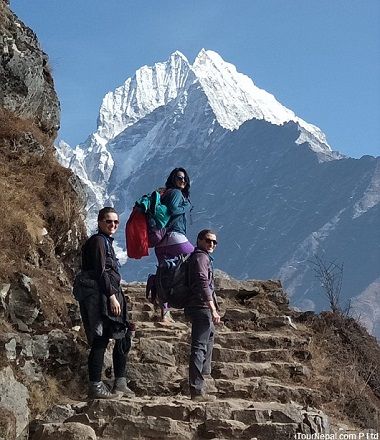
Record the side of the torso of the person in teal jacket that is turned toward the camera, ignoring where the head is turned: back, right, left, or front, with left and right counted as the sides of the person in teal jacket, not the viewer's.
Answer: right

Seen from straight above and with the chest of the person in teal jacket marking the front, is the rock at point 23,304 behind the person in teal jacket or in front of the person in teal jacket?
behind

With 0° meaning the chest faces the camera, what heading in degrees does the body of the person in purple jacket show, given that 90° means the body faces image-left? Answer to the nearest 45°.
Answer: approximately 270°
